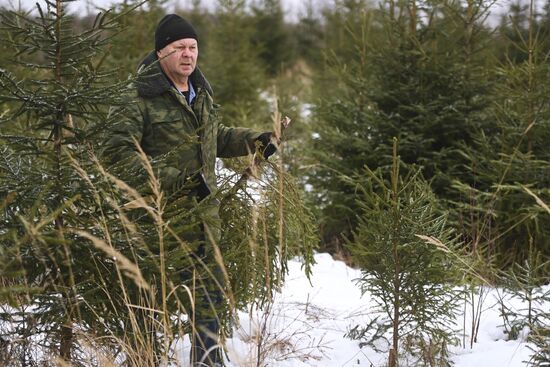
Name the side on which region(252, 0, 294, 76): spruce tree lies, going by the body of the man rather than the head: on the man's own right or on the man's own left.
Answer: on the man's own left

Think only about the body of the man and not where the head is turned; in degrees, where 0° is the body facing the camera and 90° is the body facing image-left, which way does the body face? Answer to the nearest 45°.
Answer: approximately 315°

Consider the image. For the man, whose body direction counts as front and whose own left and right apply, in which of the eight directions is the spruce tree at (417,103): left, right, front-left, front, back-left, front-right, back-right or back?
left

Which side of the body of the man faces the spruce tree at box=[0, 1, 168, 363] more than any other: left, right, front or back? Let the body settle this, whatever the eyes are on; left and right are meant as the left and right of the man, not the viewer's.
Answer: right

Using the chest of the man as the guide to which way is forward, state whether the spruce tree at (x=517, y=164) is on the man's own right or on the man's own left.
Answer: on the man's own left

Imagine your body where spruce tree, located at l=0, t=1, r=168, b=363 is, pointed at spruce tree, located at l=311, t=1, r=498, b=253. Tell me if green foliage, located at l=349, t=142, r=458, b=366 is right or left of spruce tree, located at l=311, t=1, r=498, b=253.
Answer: right

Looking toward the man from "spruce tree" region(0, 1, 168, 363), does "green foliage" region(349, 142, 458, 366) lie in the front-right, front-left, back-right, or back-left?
front-right

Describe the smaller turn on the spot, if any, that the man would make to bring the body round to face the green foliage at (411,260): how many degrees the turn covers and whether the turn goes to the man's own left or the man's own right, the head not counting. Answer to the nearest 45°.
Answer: approximately 45° to the man's own left

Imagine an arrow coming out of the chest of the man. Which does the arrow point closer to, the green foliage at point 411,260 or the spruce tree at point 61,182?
the green foliage

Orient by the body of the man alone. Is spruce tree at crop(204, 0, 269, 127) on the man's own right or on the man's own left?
on the man's own left
